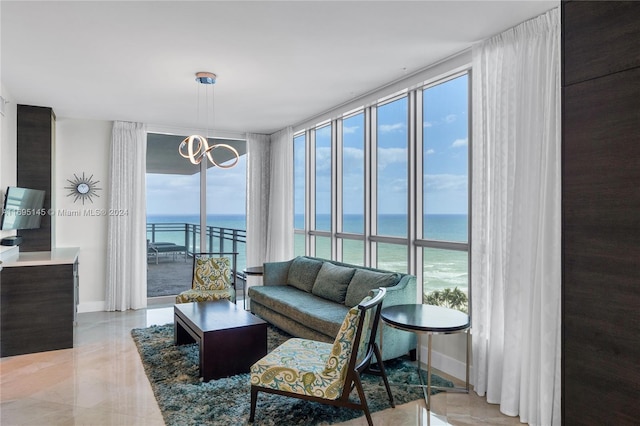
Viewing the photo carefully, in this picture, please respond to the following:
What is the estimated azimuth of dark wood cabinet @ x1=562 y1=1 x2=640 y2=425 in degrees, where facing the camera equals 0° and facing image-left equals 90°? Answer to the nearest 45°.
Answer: approximately 45°

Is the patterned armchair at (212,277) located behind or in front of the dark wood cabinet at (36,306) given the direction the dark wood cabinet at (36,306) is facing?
in front

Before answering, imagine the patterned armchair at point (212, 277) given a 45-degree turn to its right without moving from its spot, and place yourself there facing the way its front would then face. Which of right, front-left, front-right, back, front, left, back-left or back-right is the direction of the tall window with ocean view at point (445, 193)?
back-left

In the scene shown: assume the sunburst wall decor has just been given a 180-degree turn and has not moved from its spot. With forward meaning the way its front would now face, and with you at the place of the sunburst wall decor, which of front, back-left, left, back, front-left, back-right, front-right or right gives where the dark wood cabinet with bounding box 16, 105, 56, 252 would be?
back-left

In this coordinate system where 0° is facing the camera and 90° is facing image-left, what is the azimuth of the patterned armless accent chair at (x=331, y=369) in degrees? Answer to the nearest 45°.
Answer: approximately 90°

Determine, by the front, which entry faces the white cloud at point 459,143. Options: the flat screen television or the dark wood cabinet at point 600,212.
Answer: the flat screen television

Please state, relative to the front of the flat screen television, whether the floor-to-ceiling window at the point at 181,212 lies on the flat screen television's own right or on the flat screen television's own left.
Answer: on the flat screen television's own left

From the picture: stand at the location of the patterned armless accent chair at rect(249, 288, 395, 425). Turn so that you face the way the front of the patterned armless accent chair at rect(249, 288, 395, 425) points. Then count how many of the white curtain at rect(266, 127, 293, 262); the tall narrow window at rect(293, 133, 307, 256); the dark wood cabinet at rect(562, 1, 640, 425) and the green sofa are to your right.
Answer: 3

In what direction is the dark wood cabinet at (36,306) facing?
to the viewer's right

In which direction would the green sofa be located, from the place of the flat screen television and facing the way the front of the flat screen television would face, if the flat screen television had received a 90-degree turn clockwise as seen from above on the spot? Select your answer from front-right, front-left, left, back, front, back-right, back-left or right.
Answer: left

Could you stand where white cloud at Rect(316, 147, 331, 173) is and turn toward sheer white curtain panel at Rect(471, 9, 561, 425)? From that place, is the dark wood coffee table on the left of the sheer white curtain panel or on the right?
right

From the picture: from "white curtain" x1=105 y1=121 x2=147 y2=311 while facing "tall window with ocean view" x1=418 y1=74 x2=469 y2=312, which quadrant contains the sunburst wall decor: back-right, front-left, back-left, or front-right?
back-right

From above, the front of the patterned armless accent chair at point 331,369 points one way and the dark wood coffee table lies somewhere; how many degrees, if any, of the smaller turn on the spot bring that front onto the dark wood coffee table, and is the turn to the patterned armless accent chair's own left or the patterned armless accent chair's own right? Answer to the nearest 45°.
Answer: approximately 45° to the patterned armless accent chair's own right

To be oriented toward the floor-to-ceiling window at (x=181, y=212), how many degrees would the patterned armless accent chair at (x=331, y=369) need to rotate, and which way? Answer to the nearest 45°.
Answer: approximately 45° to its right

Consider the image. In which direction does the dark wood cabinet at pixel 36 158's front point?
to the viewer's right
